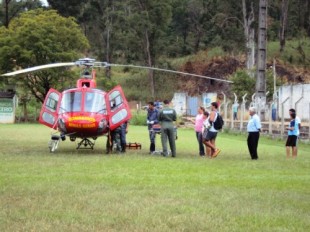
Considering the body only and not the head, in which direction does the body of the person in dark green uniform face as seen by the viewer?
away from the camera

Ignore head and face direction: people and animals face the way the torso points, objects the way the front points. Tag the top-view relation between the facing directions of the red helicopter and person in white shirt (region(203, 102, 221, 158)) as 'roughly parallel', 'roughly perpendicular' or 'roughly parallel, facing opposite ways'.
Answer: roughly perpendicular

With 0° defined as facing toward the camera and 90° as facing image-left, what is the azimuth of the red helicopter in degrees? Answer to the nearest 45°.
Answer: approximately 0°

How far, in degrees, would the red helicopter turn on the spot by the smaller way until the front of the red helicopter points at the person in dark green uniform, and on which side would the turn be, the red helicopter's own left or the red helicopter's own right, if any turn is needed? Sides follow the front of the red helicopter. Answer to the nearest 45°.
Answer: approximately 90° to the red helicopter's own left

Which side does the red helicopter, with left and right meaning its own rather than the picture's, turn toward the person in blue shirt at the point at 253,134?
left

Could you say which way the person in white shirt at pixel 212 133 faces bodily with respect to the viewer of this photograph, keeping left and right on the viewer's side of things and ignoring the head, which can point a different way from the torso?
facing to the left of the viewer

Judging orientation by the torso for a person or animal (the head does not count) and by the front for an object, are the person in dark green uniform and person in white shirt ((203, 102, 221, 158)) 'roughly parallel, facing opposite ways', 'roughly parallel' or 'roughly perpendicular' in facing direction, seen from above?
roughly perpendicular

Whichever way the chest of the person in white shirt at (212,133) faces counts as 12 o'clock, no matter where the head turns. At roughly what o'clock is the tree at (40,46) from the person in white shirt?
The tree is roughly at 2 o'clock from the person in white shirt.

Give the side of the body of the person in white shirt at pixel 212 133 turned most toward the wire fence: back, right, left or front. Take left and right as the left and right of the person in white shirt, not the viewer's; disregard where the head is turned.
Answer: right

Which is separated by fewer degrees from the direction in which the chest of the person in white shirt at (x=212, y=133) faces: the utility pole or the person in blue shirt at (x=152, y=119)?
the person in blue shirt

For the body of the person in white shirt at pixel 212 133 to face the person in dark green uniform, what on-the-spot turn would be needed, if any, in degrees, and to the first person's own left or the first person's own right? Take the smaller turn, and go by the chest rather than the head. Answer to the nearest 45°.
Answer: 0° — they already face them

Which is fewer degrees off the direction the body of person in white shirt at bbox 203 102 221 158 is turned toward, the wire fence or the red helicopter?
the red helicopter

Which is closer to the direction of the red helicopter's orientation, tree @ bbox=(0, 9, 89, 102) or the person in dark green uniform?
the person in dark green uniform

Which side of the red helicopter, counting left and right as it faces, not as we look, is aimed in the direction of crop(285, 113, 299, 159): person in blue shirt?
left
